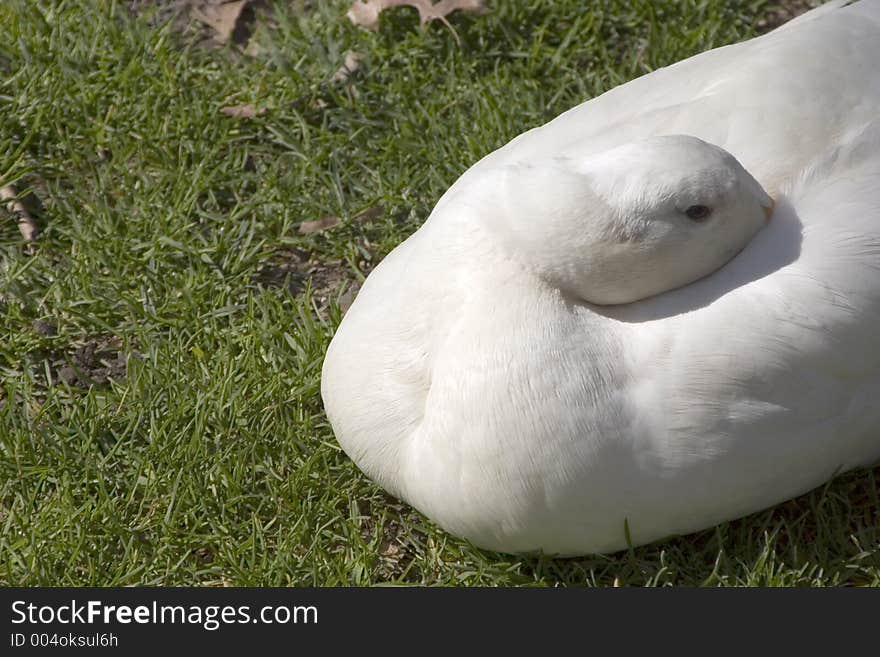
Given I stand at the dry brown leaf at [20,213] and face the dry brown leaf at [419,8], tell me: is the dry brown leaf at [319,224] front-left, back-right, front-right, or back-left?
front-right

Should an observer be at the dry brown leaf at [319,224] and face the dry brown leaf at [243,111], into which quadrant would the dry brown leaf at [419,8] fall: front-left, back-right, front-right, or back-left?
front-right

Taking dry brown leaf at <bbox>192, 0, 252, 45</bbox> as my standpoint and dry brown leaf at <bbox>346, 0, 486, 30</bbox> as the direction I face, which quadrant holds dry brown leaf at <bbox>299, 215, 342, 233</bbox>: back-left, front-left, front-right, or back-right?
front-right

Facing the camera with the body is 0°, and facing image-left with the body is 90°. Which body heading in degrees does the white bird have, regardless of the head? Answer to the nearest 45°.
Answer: approximately 45°

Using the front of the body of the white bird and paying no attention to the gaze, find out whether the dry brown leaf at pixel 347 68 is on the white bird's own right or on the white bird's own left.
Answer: on the white bird's own right

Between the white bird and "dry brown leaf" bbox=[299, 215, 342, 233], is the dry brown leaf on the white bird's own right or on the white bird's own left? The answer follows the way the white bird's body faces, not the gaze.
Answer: on the white bird's own right

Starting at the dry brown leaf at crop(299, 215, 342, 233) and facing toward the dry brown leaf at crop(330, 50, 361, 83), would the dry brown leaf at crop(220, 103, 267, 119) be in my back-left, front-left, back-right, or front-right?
front-left

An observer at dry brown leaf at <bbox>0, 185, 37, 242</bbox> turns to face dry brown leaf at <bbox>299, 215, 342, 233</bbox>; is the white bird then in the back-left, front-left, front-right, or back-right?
front-right

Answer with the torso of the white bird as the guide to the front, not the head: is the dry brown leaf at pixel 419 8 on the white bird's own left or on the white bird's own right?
on the white bird's own right

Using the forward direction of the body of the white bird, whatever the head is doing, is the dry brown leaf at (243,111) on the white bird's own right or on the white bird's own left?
on the white bird's own right

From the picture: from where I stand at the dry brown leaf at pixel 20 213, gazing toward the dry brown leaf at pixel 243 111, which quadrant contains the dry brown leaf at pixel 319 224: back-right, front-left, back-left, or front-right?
front-right

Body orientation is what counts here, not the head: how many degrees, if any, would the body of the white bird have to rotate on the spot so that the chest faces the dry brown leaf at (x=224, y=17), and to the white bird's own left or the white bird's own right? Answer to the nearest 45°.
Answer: approximately 90° to the white bird's own right
